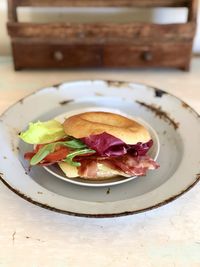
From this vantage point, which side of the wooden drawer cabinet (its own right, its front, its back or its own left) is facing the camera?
front
